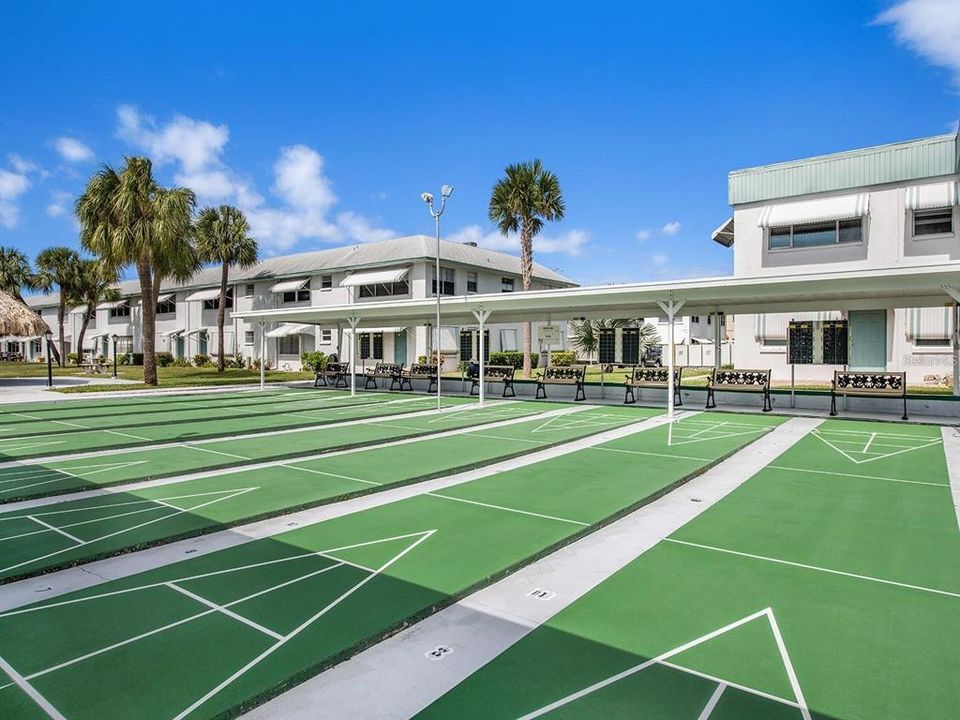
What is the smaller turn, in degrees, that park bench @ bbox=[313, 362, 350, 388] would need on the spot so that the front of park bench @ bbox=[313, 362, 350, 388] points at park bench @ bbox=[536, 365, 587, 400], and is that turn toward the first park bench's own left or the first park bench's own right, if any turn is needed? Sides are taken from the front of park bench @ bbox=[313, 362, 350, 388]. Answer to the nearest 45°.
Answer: approximately 90° to the first park bench's own left

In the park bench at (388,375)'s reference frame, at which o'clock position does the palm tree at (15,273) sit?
The palm tree is roughly at 3 o'clock from the park bench.

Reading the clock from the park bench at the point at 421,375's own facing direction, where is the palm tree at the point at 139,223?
The palm tree is roughly at 2 o'clock from the park bench.

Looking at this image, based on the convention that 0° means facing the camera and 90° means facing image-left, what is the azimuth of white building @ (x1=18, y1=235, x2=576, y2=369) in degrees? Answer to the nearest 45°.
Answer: approximately 45°

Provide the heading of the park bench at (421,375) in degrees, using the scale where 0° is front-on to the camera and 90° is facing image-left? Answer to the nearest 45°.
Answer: approximately 45°

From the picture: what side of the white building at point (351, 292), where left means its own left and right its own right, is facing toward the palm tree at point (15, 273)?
right

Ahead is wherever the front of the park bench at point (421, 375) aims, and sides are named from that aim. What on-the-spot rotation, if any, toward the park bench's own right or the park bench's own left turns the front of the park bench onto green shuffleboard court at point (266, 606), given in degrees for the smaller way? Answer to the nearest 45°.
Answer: approximately 45° to the park bench's own left

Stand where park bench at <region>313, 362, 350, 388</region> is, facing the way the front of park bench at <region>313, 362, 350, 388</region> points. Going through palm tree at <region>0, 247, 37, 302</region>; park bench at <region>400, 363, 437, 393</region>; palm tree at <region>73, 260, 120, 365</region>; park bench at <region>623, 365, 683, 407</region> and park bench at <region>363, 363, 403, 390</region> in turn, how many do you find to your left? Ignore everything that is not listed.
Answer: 3

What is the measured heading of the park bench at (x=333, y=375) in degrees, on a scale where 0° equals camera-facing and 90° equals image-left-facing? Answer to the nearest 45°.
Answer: approximately 45°

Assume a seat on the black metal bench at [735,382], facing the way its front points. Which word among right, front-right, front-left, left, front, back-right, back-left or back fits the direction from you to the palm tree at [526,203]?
back-right
